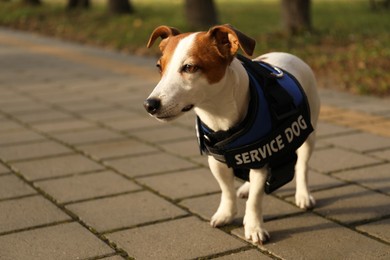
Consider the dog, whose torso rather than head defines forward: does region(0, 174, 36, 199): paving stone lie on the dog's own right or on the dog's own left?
on the dog's own right

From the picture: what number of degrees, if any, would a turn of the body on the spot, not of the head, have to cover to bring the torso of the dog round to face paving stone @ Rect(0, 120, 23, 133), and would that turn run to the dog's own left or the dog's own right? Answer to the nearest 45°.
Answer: approximately 90° to the dog's own right

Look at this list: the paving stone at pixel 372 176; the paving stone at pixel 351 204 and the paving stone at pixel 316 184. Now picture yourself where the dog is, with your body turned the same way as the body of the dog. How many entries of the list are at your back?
3

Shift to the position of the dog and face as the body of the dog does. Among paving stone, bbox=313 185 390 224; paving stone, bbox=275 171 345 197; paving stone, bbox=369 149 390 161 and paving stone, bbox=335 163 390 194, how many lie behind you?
4

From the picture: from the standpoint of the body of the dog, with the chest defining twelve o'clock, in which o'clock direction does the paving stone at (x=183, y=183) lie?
The paving stone is roughly at 4 o'clock from the dog.

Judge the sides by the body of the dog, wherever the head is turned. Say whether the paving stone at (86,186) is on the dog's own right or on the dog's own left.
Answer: on the dog's own right

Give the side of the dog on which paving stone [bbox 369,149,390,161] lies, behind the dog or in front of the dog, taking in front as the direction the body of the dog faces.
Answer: behind

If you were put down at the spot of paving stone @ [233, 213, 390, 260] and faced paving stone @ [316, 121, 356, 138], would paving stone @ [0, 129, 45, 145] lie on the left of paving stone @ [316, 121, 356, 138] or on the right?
left

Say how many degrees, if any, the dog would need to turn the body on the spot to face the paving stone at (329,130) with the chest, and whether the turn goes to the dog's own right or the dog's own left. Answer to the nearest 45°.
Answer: approximately 135° to the dog's own right

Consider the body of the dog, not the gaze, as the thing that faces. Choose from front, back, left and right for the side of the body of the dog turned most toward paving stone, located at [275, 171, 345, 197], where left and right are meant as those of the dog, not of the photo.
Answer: back

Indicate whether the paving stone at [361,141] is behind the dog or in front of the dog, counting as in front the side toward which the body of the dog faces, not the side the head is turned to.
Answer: behind

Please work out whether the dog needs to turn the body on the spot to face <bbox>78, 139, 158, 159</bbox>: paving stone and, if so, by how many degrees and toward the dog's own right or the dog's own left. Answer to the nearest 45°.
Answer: approximately 90° to the dog's own right

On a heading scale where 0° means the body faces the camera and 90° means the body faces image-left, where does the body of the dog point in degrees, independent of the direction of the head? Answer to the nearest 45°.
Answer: approximately 45°
